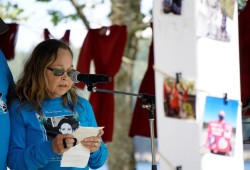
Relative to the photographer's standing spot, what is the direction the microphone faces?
facing to the left of the viewer

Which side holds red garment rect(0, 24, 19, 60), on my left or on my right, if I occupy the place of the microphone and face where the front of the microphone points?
on my right

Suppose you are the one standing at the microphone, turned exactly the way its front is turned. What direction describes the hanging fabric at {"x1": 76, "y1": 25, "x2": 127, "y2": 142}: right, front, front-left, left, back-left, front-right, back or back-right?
right

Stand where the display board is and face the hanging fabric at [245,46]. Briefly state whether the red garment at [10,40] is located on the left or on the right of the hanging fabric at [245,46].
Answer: left

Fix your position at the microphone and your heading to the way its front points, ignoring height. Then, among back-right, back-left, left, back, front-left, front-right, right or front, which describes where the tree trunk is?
right

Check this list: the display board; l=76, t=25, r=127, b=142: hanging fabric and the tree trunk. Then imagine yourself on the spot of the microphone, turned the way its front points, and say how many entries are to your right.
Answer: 2

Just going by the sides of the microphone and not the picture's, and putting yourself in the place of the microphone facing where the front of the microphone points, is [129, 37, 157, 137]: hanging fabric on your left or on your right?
on your right

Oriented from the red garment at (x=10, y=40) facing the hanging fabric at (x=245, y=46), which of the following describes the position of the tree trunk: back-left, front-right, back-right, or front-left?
front-left

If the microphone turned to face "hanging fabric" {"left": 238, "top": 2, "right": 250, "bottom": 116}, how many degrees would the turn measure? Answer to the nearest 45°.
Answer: approximately 135° to its right
